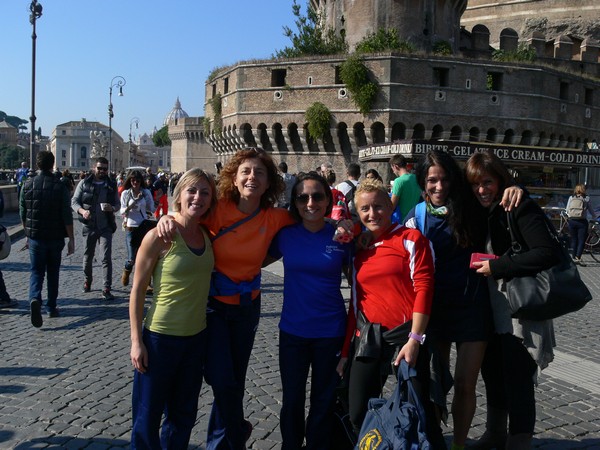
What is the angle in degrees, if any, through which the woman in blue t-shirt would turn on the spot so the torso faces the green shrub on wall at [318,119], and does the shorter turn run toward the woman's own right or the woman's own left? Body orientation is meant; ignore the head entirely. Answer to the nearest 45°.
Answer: approximately 180°

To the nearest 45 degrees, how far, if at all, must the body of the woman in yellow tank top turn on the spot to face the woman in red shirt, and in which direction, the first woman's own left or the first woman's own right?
approximately 45° to the first woman's own left

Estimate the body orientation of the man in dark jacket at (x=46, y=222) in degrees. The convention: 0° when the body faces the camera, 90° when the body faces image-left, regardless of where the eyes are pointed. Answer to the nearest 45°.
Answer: approximately 180°

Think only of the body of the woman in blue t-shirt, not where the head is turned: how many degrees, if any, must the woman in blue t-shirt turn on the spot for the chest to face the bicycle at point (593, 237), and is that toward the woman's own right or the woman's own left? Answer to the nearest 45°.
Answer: approximately 135° to the woman's own left

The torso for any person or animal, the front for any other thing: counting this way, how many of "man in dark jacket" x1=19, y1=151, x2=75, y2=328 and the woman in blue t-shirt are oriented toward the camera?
1

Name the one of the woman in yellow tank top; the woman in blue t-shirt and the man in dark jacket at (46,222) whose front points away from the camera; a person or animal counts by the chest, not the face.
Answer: the man in dark jacket

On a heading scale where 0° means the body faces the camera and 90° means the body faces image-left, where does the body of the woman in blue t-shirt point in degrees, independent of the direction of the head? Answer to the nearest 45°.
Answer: approximately 0°

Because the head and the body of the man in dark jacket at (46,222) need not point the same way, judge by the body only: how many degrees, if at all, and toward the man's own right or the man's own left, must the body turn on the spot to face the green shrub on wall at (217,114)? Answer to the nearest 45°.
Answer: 0° — they already face it

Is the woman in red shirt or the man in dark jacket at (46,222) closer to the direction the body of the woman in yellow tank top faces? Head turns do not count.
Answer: the woman in red shirt
